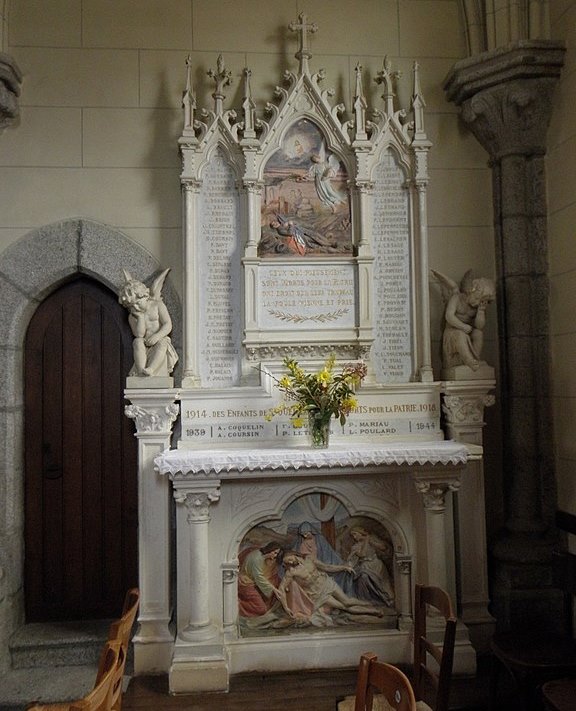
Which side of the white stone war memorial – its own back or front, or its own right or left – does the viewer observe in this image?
front

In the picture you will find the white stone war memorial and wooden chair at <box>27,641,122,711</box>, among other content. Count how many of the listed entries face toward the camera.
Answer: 1

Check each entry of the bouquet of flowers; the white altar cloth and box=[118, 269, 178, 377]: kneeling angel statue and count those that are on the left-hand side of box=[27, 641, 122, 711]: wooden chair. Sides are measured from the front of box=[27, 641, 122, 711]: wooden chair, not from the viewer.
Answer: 0

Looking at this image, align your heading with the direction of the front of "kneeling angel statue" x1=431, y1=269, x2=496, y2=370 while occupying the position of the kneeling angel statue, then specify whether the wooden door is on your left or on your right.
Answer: on your right

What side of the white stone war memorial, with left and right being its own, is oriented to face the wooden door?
right

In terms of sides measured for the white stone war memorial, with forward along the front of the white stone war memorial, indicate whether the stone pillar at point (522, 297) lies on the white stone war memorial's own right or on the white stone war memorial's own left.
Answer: on the white stone war memorial's own left

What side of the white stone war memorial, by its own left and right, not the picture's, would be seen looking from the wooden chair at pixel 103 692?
front

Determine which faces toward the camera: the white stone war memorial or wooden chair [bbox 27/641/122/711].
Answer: the white stone war memorial
